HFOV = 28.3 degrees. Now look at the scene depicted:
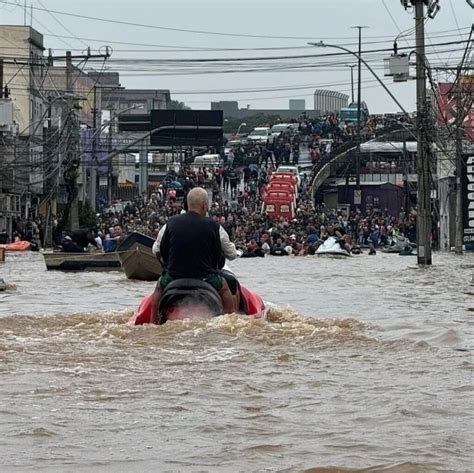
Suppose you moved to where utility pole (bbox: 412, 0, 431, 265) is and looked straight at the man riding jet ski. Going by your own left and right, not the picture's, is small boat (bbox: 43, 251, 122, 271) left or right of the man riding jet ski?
right

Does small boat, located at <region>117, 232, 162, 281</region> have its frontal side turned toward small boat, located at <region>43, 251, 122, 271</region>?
no

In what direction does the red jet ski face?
away from the camera

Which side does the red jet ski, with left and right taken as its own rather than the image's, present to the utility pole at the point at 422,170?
front

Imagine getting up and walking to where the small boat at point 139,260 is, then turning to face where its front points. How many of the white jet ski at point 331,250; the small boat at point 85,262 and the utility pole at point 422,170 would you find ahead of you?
0

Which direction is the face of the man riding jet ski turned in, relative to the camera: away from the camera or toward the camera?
away from the camera

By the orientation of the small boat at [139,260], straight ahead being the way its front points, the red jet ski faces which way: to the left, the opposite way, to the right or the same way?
the opposite way

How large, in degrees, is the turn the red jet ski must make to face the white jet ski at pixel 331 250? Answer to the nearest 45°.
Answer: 0° — it already faces it

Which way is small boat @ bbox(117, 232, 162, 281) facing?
toward the camera
